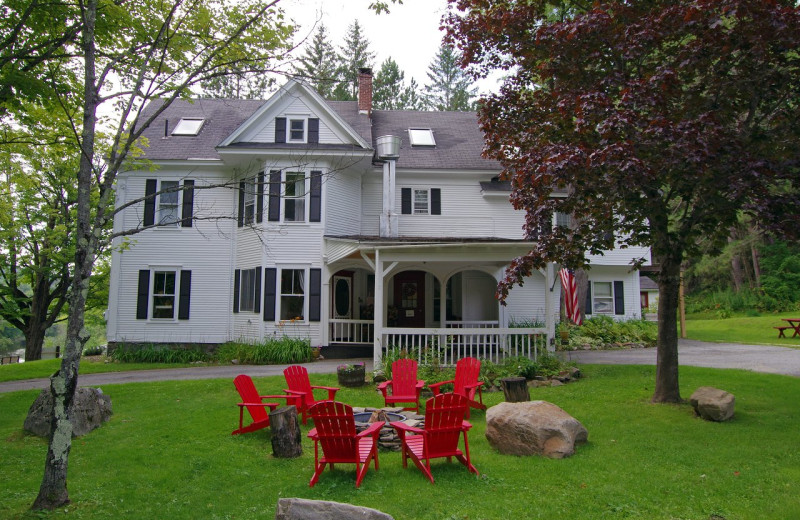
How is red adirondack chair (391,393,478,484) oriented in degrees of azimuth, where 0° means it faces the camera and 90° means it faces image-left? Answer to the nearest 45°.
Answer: approximately 135°

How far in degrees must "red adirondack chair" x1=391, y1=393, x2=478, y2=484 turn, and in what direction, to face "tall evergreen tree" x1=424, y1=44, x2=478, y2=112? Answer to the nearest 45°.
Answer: approximately 45° to its right

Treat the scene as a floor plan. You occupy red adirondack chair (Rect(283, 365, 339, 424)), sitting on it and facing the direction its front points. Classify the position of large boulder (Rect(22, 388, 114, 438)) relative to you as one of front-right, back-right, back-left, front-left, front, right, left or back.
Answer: back-right

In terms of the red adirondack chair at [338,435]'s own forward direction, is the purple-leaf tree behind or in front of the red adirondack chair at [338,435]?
in front

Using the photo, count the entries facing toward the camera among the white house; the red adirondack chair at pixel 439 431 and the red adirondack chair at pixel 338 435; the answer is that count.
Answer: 1

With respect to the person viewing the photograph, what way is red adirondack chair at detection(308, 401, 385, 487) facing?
facing away from the viewer and to the right of the viewer

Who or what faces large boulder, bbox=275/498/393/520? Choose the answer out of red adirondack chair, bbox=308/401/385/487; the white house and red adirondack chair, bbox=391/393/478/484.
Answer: the white house

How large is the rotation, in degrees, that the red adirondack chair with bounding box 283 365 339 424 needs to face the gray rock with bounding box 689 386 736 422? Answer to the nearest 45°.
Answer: approximately 45° to its left

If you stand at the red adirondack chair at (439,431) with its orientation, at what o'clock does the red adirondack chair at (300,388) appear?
the red adirondack chair at (300,388) is roughly at 12 o'clock from the red adirondack chair at (439,431).

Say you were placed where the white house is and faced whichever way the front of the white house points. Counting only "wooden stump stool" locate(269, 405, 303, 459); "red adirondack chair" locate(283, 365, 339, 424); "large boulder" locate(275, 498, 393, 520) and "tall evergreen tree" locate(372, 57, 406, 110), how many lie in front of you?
3

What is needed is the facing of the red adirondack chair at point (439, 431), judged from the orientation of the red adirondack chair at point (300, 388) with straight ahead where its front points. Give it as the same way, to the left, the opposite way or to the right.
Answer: the opposite way

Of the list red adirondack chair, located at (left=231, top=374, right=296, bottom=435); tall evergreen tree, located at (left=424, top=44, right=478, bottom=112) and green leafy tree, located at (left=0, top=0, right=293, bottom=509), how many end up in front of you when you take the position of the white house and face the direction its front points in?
2

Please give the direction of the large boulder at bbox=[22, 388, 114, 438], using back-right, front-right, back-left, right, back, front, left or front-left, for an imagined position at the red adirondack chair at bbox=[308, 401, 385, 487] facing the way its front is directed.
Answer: left

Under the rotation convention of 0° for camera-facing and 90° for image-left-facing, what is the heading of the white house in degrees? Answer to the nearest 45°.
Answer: approximately 0°

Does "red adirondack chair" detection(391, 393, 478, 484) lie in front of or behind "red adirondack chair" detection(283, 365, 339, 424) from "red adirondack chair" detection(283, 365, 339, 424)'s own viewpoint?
in front
